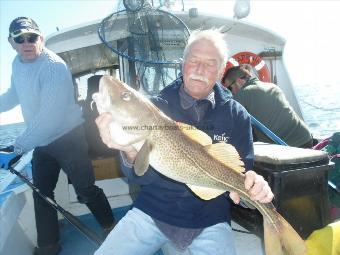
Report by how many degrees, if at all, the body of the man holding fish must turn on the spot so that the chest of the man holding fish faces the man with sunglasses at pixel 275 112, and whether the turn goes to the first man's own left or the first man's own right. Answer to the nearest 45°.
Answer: approximately 135° to the first man's own left

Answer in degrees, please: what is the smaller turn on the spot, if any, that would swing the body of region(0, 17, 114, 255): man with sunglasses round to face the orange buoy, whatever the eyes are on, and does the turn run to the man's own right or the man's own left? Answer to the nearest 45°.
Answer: approximately 180°

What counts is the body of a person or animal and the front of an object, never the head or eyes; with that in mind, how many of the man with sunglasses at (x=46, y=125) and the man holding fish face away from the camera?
0

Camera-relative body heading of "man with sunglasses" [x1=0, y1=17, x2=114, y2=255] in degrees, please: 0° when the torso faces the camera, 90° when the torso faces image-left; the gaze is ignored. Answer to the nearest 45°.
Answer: approximately 45°

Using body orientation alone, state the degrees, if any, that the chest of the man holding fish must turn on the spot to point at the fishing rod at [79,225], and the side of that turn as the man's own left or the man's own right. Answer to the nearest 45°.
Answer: approximately 135° to the man's own right

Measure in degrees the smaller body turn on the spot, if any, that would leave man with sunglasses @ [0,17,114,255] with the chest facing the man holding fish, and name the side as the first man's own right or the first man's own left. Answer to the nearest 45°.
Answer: approximately 90° to the first man's own left

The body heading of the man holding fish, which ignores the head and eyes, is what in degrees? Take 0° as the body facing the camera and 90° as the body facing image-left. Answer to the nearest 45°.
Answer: approximately 0°

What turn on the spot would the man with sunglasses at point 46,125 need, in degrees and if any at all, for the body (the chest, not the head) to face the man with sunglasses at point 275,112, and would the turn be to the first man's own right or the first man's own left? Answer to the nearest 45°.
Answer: approximately 135° to the first man's own left

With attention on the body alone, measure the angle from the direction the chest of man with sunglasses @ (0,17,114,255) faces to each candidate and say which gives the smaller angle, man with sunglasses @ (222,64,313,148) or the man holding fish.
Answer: the man holding fish

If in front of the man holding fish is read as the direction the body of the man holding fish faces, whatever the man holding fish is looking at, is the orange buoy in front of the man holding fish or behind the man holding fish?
behind
